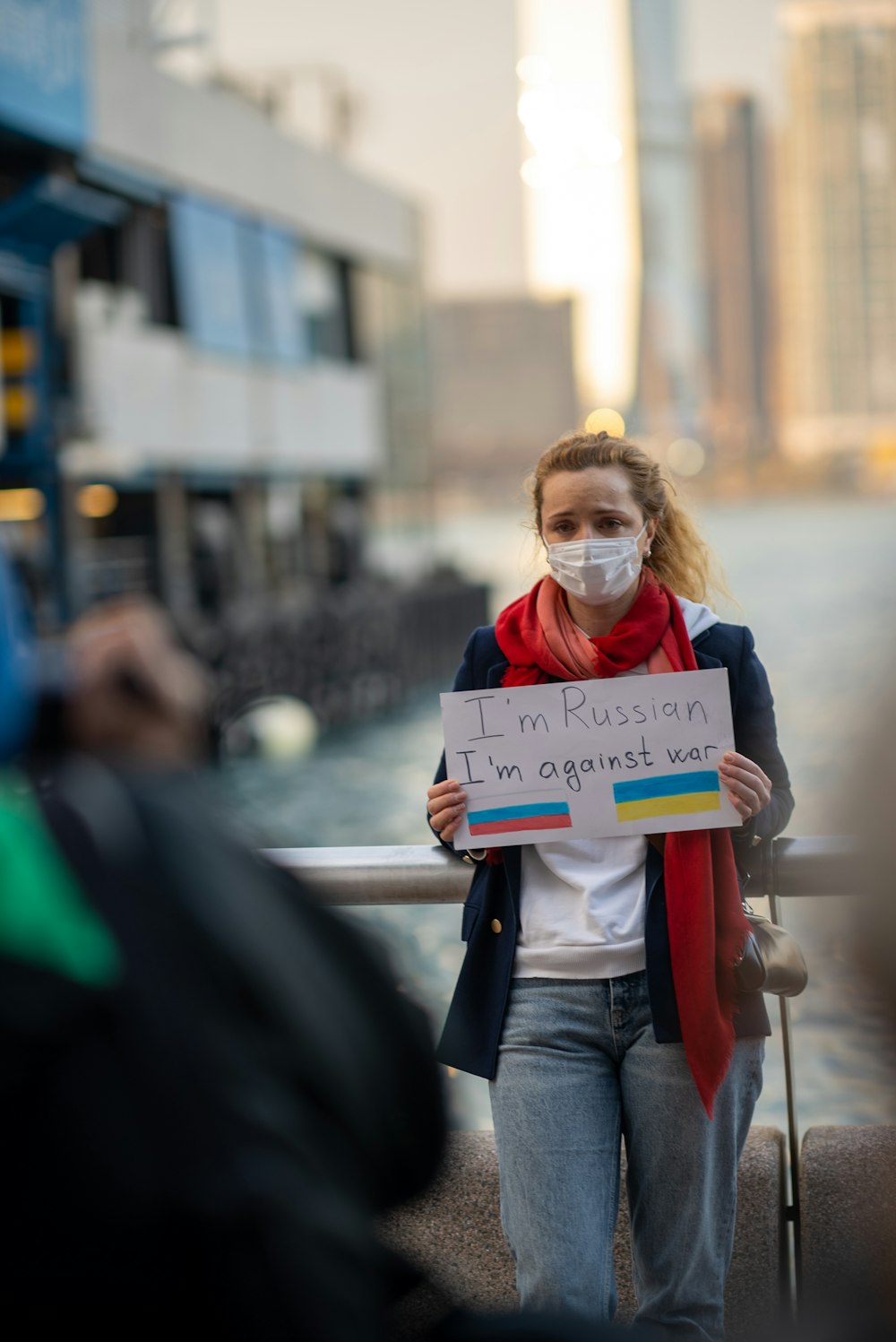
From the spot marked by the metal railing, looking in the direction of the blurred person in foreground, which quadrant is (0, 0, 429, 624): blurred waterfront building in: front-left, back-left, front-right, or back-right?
back-right

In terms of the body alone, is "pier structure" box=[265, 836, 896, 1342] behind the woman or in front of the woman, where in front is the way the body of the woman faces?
behind

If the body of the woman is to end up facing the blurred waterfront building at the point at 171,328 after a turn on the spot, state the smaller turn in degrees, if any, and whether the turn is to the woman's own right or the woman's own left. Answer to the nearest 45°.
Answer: approximately 180°

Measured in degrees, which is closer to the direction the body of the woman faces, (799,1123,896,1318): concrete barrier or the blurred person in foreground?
the blurred person in foreground

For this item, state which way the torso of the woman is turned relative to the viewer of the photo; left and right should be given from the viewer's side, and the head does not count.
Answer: facing the viewer

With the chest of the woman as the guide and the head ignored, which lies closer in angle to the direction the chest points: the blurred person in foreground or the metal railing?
the blurred person in foreground

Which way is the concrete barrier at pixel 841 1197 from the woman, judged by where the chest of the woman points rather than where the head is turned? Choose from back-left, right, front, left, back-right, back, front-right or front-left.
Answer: back-left

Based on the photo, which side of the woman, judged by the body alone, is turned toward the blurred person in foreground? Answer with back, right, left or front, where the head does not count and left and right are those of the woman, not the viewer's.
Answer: front

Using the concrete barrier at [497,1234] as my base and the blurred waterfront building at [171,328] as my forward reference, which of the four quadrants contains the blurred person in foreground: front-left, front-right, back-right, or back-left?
back-left

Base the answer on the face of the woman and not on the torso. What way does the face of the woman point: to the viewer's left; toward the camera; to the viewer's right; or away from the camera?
toward the camera
